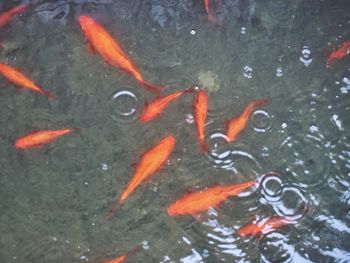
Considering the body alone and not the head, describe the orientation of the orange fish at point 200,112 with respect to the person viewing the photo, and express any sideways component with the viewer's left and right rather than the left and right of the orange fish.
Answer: facing away from the viewer

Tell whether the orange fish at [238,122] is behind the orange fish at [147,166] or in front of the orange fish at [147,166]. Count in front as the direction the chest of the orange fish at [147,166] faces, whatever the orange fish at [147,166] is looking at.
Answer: in front

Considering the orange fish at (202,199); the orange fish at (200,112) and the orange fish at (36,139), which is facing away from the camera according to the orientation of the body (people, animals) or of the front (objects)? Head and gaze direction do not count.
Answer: the orange fish at (200,112)

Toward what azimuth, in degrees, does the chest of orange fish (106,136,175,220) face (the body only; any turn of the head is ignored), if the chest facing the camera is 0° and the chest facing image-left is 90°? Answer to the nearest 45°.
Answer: approximately 225°

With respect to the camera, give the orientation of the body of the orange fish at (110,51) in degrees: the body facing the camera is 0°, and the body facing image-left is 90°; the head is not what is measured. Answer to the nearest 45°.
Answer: approximately 135°
